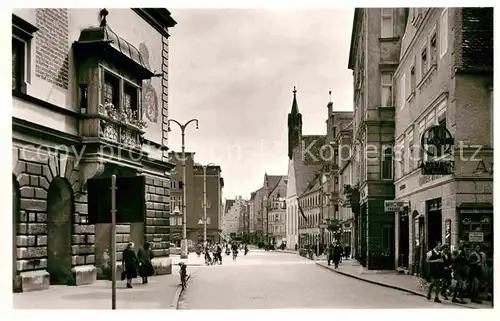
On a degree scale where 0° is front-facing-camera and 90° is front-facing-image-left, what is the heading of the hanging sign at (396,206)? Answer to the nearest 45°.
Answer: approximately 0°

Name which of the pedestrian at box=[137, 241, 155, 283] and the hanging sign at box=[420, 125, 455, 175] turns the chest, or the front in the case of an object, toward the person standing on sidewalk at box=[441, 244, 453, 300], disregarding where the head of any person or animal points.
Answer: the hanging sign

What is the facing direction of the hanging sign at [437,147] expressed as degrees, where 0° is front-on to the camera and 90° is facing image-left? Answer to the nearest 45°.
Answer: approximately 0°

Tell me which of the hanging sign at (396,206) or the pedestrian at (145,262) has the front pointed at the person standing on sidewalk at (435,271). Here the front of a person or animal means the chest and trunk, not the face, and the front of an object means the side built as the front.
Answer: the hanging sign
